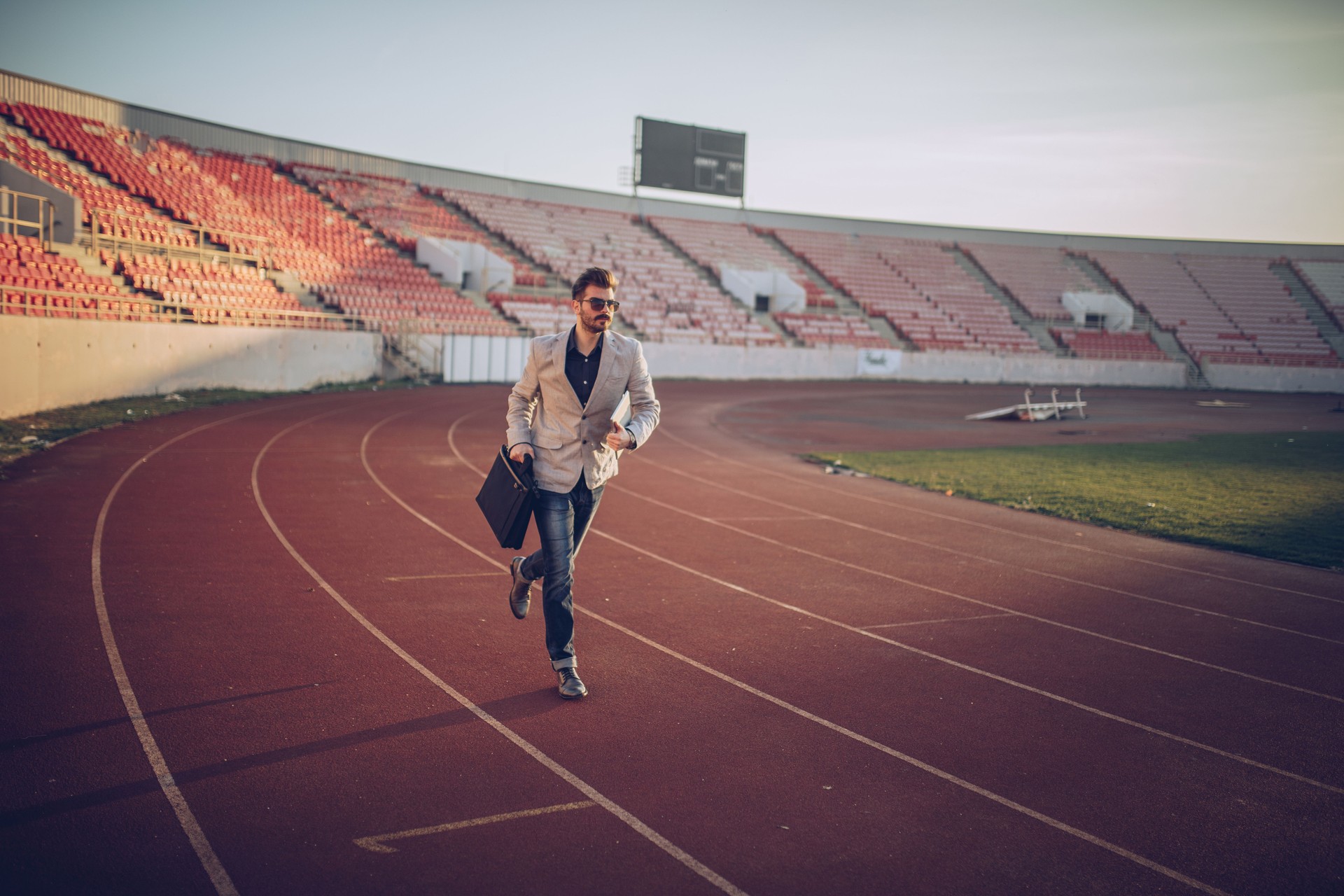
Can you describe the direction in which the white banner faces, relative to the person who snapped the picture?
facing the viewer

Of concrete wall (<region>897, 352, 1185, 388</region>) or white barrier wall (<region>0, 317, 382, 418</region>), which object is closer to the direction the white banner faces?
the white barrier wall

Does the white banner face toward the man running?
yes

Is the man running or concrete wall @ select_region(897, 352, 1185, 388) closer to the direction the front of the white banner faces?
the man running

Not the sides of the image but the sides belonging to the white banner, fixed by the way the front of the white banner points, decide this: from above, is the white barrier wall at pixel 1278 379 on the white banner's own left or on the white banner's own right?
on the white banner's own left

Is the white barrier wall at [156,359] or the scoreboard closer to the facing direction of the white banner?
the white barrier wall

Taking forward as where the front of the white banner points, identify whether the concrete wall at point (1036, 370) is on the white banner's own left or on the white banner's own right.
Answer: on the white banner's own left

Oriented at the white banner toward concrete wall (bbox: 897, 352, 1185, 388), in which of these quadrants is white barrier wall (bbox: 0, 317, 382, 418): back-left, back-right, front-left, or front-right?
back-right

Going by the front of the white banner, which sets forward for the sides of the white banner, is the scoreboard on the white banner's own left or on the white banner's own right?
on the white banner's own right

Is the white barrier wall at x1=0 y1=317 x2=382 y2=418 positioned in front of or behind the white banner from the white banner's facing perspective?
in front
